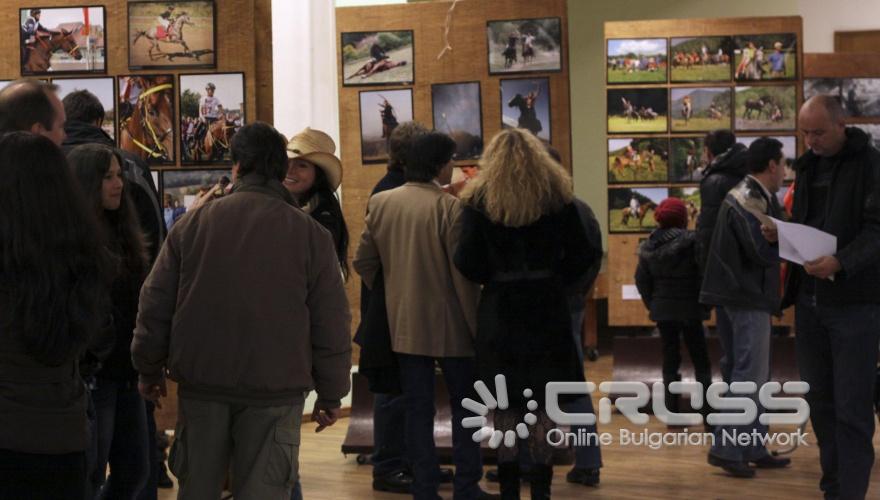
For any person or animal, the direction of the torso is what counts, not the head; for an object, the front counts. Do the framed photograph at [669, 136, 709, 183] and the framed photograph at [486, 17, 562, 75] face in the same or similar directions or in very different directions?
same or similar directions

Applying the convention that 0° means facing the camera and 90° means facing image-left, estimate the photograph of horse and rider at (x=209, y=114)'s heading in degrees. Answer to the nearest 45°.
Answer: approximately 0°

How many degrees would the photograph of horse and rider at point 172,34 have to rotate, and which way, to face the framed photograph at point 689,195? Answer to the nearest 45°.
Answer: approximately 135° to its left

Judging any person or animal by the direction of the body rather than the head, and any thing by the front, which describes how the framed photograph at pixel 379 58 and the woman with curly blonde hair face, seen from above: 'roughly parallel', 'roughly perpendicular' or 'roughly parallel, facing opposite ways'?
roughly parallel, facing opposite ways

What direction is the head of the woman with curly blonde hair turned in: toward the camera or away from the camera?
away from the camera

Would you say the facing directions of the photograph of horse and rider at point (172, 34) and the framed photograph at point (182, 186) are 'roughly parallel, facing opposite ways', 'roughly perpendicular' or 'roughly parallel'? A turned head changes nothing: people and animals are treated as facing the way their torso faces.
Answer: roughly parallel

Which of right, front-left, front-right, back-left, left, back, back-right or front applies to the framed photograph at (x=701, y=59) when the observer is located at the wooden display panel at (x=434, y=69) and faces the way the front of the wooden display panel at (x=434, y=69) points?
back-left

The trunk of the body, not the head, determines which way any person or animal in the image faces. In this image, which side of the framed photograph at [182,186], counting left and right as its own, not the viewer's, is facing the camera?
front

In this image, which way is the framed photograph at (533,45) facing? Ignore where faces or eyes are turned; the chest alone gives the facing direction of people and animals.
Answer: toward the camera

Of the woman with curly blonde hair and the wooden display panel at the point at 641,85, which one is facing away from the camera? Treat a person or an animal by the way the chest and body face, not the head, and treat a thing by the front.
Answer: the woman with curly blonde hair

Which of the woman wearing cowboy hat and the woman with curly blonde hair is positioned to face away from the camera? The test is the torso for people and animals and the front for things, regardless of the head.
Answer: the woman with curly blonde hair

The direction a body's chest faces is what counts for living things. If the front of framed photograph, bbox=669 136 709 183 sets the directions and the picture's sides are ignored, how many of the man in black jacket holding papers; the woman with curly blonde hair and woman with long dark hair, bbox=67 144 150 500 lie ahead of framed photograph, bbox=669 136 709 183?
3

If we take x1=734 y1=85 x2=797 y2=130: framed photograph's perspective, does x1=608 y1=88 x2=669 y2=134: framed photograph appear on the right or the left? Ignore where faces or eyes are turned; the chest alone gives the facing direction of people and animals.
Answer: on its right

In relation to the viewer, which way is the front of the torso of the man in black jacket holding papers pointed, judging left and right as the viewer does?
facing the viewer and to the left of the viewer

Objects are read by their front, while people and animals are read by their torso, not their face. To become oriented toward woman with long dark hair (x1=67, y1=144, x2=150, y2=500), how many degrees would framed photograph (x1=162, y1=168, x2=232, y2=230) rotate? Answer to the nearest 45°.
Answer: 0° — it already faces them

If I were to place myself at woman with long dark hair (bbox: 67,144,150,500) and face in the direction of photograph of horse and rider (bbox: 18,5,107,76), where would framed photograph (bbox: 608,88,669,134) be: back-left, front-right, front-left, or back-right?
front-right

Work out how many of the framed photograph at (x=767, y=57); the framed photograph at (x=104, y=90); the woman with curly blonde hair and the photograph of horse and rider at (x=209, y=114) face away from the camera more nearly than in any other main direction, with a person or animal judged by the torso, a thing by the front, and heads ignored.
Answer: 1

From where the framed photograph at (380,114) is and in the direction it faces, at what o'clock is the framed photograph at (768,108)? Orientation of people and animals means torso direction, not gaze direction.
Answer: the framed photograph at (768,108) is roughly at 8 o'clock from the framed photograph at (380,114).
